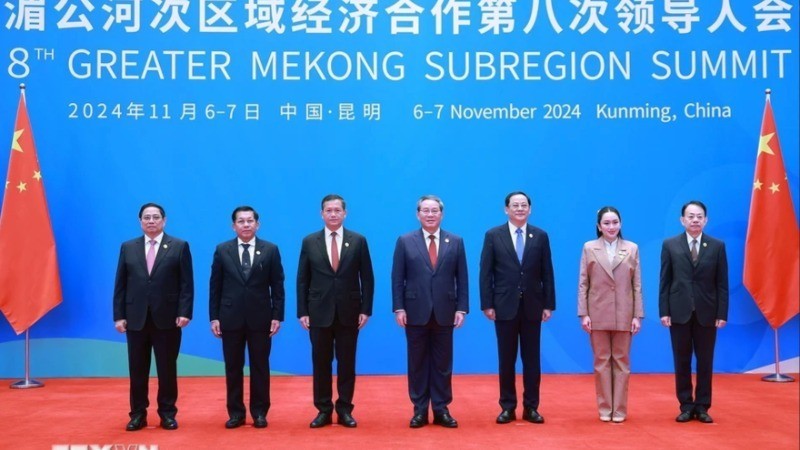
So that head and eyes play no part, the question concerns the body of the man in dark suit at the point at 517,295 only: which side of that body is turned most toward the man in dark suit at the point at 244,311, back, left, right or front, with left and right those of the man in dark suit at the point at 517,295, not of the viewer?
right

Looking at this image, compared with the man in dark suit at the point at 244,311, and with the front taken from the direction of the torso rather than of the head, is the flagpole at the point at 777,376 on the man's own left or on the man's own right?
on the man's own left

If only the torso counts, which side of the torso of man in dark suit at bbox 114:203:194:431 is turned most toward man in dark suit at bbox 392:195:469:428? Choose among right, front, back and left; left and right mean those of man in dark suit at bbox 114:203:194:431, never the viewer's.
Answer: left

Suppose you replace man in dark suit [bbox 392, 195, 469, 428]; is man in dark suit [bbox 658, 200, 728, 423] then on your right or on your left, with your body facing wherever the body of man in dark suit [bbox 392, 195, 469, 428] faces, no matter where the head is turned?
on your left

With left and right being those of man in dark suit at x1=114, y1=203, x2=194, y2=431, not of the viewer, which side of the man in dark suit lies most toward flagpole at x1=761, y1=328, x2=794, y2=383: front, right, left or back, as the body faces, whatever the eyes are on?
left

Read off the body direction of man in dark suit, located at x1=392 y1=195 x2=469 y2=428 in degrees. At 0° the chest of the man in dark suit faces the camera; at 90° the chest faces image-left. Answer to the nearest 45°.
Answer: approximately 0°
